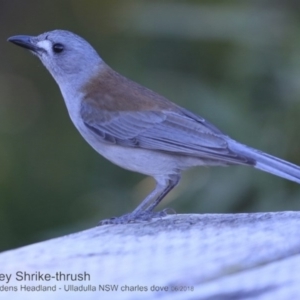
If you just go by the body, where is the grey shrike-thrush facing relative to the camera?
to the viewer's left
